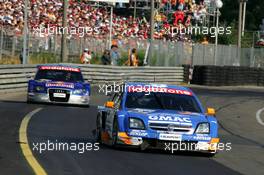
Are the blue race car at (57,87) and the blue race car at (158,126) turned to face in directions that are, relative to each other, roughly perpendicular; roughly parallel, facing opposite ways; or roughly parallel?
roughly parallel

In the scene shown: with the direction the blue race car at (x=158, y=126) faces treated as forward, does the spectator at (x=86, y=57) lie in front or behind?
behind

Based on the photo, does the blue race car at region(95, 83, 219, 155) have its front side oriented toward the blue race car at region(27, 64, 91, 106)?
no

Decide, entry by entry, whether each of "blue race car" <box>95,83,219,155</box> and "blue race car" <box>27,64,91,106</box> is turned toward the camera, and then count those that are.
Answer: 2

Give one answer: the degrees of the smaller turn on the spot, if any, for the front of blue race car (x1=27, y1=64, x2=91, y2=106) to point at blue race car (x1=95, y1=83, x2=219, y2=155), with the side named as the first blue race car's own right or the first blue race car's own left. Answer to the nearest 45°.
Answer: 0° — it already faces it

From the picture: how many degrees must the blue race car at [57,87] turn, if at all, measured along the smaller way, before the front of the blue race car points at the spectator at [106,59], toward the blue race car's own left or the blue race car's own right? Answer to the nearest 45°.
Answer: approximately 180°

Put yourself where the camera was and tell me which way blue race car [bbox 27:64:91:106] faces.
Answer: facing the viewer

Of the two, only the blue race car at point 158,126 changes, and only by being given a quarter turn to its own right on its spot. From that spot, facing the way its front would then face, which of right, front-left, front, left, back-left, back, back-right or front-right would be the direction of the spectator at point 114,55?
right

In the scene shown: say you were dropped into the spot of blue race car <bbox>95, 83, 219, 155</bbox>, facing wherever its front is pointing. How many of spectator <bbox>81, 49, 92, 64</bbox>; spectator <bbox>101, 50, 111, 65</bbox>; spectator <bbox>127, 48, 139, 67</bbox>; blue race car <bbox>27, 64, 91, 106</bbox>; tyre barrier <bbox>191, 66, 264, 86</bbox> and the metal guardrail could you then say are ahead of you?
0

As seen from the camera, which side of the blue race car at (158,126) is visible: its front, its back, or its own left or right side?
front

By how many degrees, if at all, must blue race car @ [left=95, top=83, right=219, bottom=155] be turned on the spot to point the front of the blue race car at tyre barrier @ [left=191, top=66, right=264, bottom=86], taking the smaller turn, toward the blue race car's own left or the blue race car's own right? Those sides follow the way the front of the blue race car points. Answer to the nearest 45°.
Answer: approximately 180°

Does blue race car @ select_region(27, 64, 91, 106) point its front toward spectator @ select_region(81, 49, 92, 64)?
no

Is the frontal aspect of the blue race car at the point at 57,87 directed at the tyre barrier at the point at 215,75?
no

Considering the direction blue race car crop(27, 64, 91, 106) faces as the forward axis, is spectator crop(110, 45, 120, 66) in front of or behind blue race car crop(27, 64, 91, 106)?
behind

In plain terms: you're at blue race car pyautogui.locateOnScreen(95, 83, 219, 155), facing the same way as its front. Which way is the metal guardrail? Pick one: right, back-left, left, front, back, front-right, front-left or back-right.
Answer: back

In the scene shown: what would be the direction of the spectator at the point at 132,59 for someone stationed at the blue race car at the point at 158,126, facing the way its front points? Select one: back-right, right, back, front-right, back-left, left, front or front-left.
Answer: back
